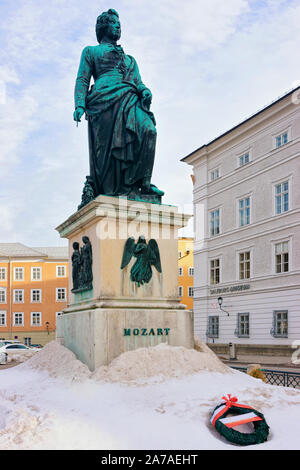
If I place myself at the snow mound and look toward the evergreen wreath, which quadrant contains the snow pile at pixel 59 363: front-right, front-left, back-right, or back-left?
back-right

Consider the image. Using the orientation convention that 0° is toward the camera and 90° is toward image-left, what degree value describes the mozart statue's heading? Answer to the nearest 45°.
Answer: approximately 315°
